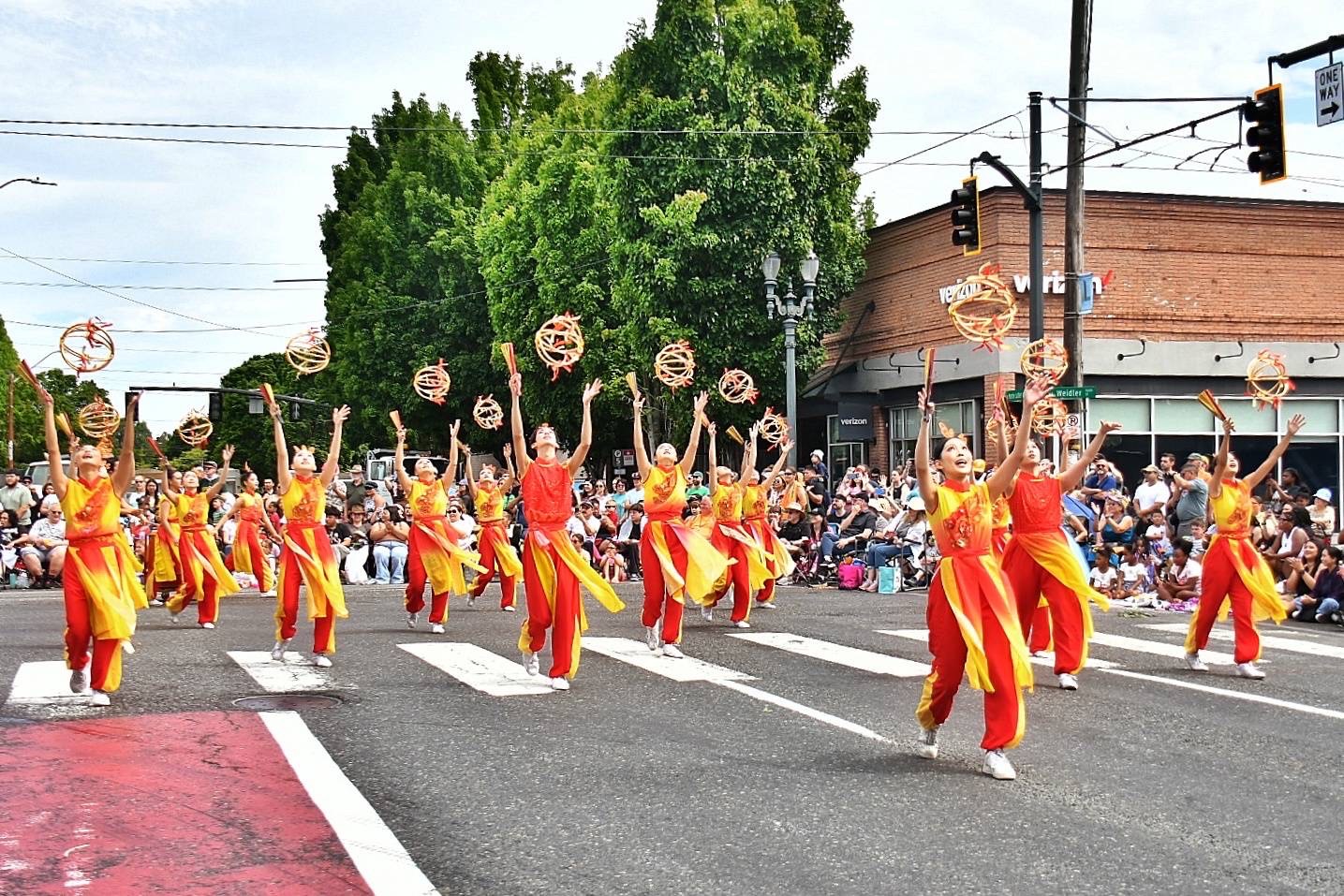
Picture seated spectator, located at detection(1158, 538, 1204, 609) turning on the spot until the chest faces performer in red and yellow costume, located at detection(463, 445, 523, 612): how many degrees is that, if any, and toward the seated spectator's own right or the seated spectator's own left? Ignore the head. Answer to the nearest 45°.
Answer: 0° — they already face them

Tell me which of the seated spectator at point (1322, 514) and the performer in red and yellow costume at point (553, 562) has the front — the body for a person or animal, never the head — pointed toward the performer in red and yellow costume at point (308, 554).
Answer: the seated spectator

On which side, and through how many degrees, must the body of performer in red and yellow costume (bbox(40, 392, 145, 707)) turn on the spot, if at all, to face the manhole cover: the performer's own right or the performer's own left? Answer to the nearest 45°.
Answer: approximately 90° to the performer's own left

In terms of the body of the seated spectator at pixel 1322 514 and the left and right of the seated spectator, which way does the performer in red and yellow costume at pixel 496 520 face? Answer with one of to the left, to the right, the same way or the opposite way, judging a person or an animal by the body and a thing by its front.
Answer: to the left

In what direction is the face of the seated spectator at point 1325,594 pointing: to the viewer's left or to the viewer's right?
to the viewer's left

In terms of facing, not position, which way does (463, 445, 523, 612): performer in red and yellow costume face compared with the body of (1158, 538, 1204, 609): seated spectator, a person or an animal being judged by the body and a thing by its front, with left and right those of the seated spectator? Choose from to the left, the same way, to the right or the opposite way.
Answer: to the left
